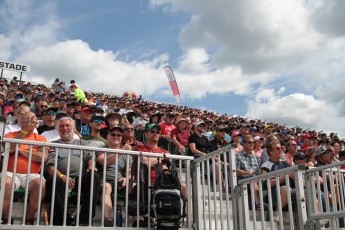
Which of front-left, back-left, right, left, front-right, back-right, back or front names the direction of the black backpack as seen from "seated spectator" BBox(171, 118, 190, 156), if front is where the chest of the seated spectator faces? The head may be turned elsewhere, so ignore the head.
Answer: front-right

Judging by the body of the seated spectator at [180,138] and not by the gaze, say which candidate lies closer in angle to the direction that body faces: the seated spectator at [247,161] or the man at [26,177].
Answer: the seated spectator

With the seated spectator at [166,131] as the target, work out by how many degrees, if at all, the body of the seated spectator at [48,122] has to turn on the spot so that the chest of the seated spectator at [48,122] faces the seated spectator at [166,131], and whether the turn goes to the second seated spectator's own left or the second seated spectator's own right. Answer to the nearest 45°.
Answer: approximately 90° to the second seated spectator's own left

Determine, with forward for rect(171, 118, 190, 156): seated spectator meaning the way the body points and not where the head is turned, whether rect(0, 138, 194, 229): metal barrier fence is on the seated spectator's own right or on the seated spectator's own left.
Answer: on the seated spectator's own right

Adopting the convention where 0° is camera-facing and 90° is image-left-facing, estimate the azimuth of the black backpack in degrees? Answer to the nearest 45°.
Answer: approximately 0°

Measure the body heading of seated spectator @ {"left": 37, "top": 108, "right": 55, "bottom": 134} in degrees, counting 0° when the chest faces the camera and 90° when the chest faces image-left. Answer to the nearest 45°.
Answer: approximately 315°

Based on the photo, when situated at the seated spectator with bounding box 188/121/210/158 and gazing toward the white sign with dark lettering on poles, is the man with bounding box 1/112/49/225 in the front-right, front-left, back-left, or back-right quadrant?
back-left

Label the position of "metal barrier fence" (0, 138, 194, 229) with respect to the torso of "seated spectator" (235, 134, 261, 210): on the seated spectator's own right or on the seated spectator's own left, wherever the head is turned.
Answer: on the seated spectator's own right

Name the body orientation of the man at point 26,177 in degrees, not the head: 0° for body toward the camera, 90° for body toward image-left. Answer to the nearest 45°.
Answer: approximately 0°

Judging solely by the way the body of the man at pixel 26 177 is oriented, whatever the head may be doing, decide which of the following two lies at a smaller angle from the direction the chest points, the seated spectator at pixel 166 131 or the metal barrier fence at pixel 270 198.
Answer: the metal barrier fence
